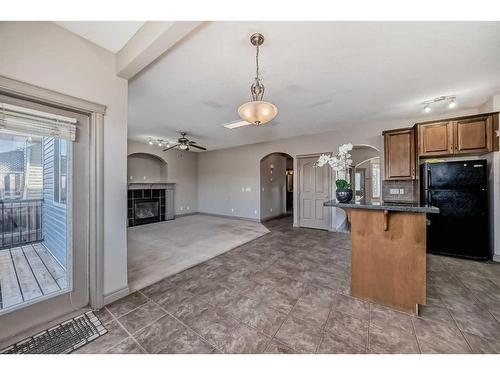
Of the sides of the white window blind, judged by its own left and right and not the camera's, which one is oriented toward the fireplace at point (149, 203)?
left

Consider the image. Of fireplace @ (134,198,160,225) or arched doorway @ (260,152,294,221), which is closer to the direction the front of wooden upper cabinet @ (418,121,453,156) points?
the fireplace

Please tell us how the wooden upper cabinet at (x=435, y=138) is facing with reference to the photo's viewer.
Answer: facing the viewer

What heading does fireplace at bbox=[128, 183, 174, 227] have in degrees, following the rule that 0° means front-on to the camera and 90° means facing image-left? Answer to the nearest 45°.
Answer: approximately 315°

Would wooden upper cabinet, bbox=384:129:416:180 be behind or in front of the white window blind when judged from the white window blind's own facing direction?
in front

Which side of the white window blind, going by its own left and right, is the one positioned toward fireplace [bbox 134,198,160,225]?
left

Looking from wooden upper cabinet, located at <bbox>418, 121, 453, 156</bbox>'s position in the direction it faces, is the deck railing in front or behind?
in front

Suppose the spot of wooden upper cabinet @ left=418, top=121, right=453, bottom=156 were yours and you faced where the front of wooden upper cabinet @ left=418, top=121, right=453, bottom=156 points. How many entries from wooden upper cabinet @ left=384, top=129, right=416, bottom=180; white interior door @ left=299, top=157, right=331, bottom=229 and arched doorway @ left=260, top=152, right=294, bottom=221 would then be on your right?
3

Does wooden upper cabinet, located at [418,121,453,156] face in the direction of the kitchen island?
yes

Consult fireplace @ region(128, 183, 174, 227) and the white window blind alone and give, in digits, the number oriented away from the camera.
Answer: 0
